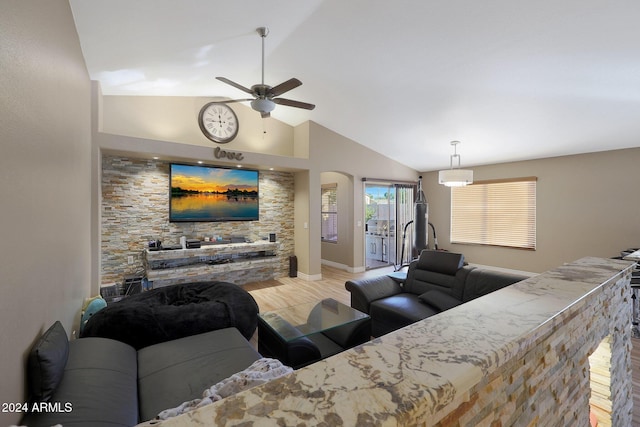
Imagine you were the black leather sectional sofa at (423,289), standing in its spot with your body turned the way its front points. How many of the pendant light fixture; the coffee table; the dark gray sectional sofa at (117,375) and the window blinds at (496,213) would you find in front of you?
2

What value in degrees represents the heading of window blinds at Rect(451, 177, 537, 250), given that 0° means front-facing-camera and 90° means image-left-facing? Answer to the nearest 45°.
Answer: approximately 45°

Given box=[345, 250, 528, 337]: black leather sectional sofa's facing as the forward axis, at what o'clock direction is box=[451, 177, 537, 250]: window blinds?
The window blinds is roughly at 5 o'clock from the black leather sectional sofa.

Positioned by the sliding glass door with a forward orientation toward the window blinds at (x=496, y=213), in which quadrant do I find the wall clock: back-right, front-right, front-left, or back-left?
back-right

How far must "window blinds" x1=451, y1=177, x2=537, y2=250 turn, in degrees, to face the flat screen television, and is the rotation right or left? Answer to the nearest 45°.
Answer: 0° — it already faces it

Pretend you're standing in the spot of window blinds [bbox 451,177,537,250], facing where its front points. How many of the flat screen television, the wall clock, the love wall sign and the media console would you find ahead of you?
4

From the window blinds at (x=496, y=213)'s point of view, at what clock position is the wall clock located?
The wall clock is roughly at 12 o'clock from the window blinds.

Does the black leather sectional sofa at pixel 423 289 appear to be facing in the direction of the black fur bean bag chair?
yes

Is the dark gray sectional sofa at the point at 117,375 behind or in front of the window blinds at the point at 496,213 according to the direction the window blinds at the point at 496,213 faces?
in front

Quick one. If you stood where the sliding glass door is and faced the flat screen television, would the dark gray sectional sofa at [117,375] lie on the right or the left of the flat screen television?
left

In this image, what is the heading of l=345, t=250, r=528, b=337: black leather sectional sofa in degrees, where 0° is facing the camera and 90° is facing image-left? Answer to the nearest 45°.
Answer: approximately 45°
